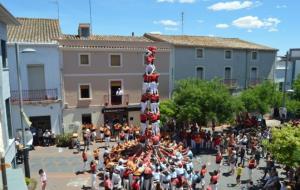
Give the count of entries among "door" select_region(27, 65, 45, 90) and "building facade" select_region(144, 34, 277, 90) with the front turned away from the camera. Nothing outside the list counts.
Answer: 0

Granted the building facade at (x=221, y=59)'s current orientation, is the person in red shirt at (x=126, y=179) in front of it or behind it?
in front

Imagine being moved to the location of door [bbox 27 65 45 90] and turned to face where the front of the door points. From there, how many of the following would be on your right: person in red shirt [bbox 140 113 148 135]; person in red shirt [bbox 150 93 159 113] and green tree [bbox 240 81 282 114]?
0

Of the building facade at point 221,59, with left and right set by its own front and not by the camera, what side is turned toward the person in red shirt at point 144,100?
front

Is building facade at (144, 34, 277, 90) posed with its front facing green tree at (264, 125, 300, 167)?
yes

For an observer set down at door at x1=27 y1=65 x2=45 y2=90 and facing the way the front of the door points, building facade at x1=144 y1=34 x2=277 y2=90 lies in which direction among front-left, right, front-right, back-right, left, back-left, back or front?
left

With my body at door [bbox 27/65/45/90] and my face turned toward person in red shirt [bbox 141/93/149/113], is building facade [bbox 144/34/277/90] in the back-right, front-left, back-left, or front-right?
front-left

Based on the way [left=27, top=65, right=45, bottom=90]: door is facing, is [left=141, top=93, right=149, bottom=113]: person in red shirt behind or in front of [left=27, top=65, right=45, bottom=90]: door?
in front

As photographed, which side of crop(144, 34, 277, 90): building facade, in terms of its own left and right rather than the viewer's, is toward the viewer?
front
